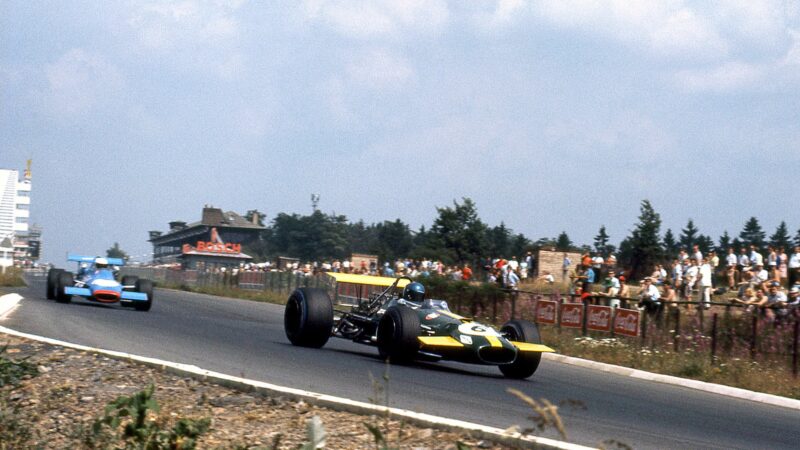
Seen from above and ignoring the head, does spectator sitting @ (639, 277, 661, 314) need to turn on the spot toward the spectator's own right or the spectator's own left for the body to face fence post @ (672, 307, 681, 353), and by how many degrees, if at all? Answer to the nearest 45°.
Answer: approximately 90° to the spectator's own left

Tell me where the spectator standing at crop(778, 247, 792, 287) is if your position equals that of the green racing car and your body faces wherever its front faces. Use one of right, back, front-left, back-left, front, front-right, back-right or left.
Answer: left

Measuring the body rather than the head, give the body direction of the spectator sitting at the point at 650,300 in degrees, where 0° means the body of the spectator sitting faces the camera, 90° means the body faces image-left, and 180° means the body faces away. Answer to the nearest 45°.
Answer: approximately 45°

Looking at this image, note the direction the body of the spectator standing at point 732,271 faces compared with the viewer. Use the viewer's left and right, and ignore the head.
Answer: facing the viewer and to the left of the viewer

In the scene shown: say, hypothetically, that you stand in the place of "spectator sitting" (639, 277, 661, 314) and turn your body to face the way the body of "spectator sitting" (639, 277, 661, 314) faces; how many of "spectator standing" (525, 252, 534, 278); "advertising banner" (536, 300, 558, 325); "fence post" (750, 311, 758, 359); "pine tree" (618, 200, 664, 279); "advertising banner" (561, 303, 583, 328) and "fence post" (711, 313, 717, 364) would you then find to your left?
2

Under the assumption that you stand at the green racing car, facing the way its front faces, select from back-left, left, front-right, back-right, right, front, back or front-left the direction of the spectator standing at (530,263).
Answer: back-left

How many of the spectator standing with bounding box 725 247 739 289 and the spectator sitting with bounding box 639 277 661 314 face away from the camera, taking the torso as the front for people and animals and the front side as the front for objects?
0

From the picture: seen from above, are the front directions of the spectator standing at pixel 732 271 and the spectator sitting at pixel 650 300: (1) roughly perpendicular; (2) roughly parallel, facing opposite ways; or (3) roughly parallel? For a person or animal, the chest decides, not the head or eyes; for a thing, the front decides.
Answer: roughly parallel

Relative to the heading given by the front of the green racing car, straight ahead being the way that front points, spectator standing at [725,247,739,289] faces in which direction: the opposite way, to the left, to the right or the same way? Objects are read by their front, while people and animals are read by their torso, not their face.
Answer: to the right

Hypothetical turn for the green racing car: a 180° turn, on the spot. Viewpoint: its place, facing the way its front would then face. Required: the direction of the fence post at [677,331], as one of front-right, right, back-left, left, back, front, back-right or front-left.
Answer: right

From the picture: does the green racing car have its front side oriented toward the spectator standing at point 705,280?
no

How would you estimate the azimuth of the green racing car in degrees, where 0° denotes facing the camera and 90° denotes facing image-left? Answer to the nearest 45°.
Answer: approximately 315°

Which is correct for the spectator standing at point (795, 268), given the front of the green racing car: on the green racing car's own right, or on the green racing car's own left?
on the green racing car's own left

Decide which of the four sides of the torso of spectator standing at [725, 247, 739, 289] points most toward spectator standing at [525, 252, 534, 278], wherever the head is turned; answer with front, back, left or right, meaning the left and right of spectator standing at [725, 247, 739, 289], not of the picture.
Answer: right

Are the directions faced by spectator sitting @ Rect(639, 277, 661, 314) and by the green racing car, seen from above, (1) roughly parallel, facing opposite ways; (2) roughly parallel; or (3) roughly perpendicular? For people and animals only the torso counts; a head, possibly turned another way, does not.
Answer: roughly perpendicular
